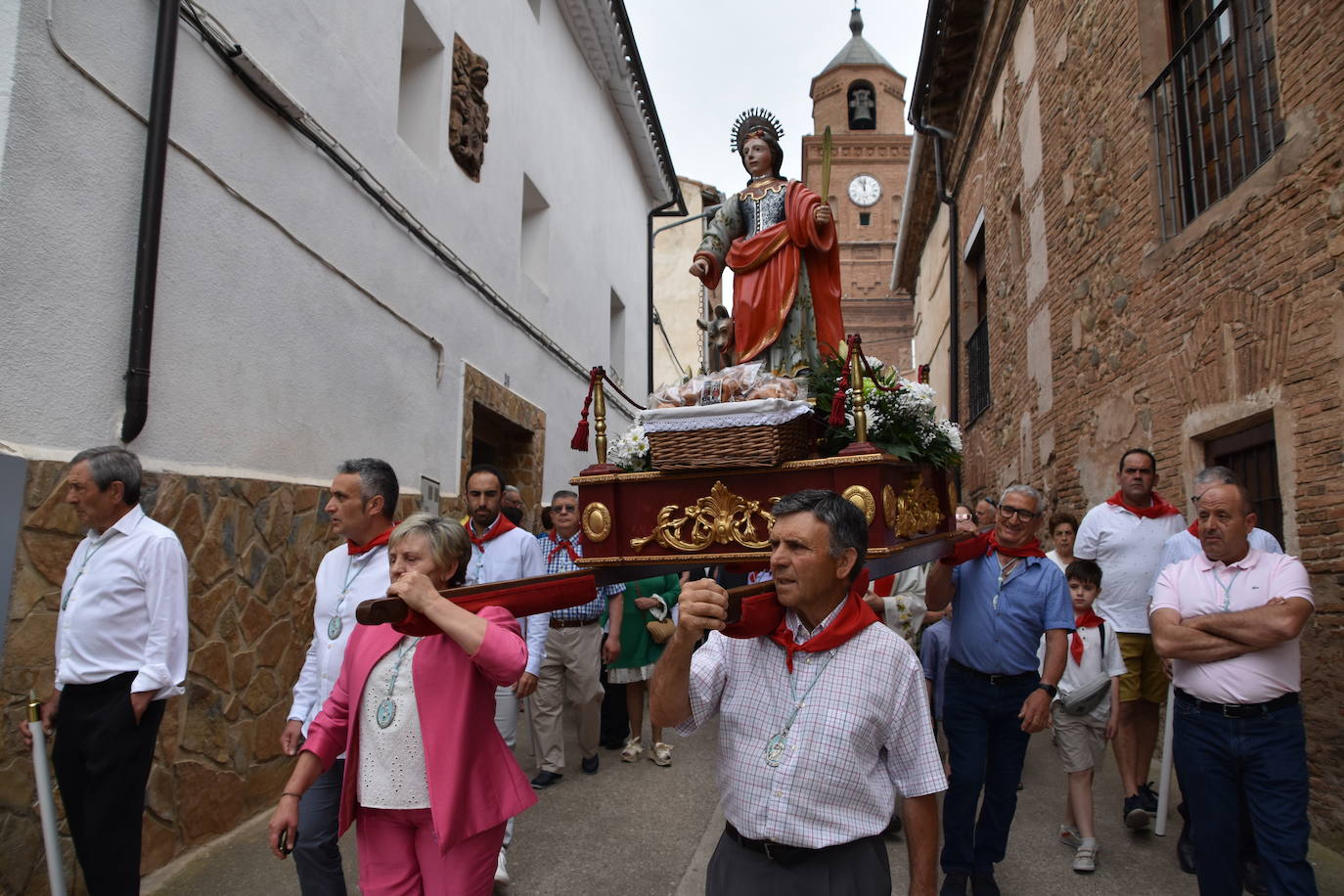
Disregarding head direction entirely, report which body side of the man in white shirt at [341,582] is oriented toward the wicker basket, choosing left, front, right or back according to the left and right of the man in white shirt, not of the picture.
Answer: left

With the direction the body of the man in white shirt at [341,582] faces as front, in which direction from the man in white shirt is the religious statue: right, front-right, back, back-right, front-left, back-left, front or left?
back-left

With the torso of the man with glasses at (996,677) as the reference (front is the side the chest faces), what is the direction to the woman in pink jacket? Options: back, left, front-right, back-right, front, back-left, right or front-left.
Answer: front-right

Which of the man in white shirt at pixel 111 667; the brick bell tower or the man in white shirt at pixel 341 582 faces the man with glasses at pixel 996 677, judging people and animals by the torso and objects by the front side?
the brick bell tower

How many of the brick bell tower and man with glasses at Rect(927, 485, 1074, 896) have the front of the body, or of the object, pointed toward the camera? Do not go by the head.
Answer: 2

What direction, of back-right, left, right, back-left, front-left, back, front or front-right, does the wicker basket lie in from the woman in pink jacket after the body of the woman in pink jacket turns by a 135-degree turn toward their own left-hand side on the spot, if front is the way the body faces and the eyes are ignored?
front

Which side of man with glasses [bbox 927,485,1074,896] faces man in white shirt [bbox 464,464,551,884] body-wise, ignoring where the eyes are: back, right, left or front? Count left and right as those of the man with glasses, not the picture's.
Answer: right

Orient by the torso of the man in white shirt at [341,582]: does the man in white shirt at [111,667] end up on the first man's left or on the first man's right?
on the first man's right

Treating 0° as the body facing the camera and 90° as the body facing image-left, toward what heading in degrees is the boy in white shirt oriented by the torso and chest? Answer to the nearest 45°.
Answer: approximately 45°

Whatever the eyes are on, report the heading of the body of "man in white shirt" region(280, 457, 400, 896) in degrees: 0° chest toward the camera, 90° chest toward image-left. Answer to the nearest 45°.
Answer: approximately 45°

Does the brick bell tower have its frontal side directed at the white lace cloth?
yes

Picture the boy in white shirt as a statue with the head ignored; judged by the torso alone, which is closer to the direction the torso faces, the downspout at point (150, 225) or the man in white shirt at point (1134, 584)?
the downspout
